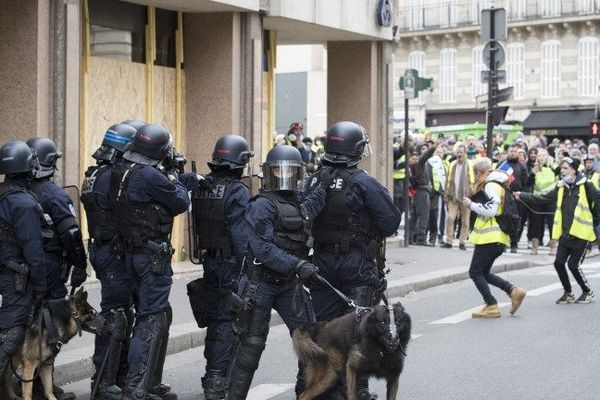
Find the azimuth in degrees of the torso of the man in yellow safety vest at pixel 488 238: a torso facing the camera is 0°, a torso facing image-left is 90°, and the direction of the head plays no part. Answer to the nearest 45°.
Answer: approximately 90°

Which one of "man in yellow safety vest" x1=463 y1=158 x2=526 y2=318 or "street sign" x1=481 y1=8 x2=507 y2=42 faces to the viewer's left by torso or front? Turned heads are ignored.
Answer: the man in yellow safety vest

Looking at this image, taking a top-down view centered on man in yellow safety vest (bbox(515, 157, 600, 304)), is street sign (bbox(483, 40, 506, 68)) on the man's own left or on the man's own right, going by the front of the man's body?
on the man's own right

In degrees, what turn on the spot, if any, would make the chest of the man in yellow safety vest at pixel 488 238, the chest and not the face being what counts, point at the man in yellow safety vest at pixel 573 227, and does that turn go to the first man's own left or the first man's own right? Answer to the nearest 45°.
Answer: approximately 135° to the first man's own right

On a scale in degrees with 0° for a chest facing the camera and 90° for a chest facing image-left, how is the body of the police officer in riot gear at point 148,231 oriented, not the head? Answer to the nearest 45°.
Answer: approximately 225°

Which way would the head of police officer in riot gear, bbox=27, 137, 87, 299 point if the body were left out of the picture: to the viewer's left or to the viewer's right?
to the viewer's right

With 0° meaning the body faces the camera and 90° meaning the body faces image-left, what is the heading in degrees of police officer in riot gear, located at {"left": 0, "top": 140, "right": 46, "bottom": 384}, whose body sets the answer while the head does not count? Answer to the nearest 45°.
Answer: approximately 225°
